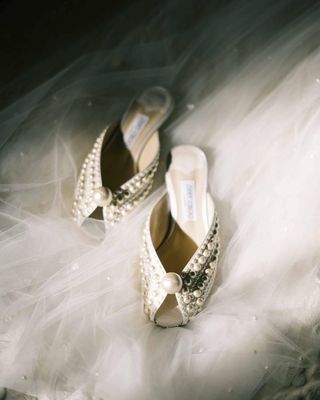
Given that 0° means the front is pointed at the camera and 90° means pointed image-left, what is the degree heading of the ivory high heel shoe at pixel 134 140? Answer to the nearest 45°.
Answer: approximately 45°

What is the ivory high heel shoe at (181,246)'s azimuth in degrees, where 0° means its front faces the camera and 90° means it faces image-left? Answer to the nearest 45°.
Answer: approximately 0°
